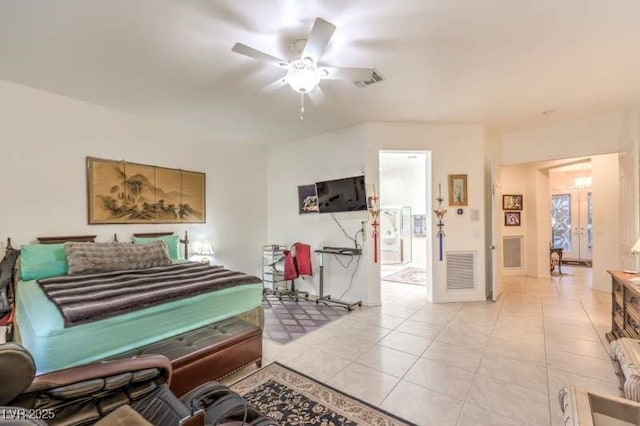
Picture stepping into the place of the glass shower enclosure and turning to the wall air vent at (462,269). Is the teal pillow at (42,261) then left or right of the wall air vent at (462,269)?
right

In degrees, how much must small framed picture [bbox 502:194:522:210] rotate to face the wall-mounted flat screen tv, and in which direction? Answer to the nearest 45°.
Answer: approximately 45° to its right

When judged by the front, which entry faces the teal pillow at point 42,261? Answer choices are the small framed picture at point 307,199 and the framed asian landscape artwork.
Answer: the small framed picture

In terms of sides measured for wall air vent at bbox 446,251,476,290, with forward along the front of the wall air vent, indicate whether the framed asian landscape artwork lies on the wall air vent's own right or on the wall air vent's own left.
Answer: on the wall air vent's own right

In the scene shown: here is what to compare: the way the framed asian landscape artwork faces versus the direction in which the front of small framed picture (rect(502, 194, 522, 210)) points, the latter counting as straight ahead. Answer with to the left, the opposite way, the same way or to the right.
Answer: to the left

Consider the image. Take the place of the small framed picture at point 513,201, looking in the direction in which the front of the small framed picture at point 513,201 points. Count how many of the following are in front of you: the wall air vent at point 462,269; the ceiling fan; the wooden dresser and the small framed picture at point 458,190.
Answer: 4

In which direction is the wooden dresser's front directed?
to the viewer's left

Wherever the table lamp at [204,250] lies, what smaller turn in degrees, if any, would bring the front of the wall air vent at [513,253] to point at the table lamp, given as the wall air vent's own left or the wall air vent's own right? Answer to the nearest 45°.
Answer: approximately 45° to the wall air vent's own right

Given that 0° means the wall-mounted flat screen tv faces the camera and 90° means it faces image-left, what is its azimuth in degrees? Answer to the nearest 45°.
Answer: approximately 45°
